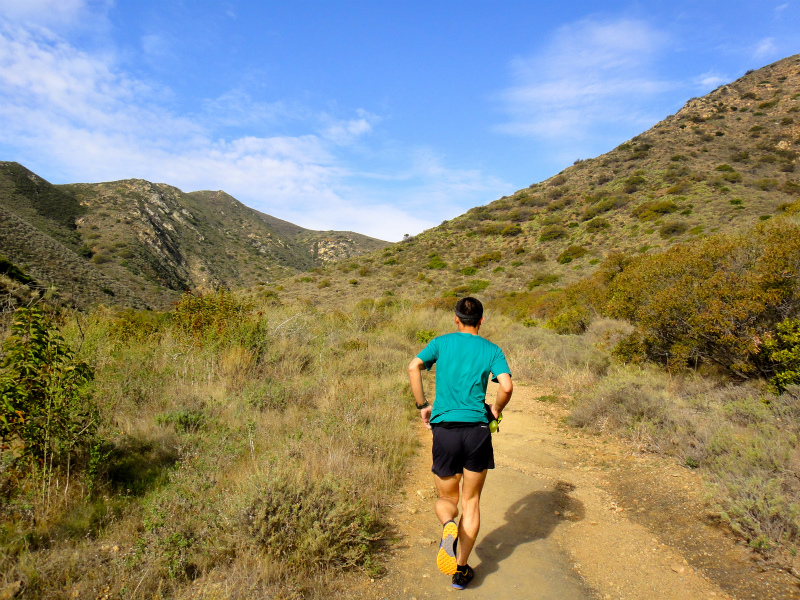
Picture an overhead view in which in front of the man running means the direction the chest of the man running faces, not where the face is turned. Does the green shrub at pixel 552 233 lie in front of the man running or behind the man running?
in front

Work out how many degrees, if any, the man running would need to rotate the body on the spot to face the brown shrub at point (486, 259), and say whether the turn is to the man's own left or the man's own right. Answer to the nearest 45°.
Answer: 0° — they already face it

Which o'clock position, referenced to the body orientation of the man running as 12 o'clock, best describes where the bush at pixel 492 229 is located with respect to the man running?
The bush is roughly at 12 o'clock from the man running.

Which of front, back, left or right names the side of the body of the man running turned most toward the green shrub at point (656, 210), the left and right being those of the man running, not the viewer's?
front

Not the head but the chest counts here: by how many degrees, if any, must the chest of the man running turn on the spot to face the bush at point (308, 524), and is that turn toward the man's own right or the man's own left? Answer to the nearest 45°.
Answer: approximately 90° to the man's own left

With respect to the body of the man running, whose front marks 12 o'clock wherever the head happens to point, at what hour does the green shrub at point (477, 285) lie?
The green shrub is roughly at 12 o'clock from the man running.

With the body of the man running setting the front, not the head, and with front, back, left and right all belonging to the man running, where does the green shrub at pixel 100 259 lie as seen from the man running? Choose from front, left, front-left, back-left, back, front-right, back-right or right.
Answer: front-left

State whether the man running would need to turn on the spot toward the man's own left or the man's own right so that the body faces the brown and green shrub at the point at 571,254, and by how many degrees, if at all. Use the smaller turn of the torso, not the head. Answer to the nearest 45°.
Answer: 0° — they already face it

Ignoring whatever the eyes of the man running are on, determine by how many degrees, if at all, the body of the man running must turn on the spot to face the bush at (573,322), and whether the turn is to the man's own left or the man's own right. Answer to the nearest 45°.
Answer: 0° — they already face it

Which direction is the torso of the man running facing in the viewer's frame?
away from the camera

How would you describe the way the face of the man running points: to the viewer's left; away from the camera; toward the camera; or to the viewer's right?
away from the camera

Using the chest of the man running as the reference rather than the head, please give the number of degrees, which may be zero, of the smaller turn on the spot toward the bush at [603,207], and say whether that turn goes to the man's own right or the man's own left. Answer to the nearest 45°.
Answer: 0° — they already face it

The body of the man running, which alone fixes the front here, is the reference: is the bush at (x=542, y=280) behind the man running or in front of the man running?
in front

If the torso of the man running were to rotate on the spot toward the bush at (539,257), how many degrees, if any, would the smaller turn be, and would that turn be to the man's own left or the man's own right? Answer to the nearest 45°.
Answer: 0° — they already face it

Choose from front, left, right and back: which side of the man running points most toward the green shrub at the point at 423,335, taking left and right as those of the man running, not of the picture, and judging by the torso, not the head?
front

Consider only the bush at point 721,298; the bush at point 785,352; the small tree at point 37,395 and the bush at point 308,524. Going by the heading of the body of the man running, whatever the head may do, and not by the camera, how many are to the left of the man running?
2
